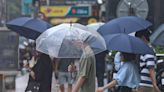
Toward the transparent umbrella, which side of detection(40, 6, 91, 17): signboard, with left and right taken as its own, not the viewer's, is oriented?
front

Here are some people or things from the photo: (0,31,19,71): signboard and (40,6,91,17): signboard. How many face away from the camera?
0

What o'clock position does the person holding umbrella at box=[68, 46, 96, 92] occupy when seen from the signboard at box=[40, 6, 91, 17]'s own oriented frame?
The person holding umbrella is roughly at 12 o'clock from the signboard.

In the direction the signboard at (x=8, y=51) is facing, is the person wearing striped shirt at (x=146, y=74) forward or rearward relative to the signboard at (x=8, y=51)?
forward

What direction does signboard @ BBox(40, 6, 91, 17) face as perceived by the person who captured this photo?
facing the viewer

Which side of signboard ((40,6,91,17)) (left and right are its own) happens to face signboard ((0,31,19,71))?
front

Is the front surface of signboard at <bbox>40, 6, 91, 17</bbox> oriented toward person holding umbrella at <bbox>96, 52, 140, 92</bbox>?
yes
